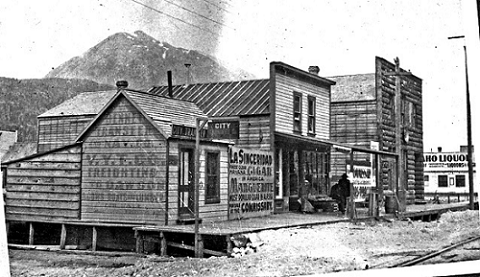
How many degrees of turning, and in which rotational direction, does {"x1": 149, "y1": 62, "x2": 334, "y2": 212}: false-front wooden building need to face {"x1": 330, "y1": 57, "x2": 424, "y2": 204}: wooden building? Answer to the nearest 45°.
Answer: approximately 90° to its left

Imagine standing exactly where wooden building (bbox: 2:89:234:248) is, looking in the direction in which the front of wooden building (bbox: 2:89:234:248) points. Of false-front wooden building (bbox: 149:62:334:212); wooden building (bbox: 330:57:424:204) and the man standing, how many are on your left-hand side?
3

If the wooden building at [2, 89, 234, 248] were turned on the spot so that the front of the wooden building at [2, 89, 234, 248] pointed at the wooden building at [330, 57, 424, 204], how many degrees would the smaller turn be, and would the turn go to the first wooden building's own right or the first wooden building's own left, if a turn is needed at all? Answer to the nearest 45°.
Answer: approximately 90° to the first wooden building's own left

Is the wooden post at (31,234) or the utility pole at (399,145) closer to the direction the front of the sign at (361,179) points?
the wooden post

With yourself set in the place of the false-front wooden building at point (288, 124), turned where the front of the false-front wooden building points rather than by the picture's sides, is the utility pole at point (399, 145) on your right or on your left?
on your left

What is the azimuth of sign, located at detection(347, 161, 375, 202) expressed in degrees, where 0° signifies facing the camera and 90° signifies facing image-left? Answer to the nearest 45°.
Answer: approximately 0°

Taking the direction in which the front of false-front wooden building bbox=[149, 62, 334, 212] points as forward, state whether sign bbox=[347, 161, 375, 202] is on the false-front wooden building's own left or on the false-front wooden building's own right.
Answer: on the false-front wooden building's own left

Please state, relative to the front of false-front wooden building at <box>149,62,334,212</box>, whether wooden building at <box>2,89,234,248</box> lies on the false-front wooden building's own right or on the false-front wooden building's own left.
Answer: on the false-front wooden building's own right

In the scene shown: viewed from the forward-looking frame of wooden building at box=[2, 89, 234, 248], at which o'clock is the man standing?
The man standing is roughly at 9 o'clock from the wooden building.

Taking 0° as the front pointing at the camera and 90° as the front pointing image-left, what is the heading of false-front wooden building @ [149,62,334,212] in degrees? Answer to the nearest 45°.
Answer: approximately 315°

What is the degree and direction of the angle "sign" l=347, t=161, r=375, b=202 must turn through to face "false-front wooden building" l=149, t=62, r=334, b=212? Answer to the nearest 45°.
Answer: approximately 45° to its right
